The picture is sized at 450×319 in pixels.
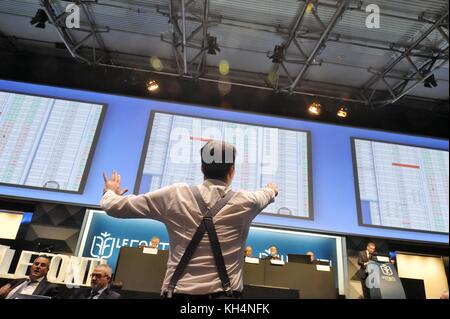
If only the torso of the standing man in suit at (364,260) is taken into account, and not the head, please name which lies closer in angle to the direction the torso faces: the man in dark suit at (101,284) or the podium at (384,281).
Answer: the podium

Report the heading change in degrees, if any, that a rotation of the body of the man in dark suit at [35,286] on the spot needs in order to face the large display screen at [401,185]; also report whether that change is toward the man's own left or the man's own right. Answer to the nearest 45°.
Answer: approximately 135° to the man's own left

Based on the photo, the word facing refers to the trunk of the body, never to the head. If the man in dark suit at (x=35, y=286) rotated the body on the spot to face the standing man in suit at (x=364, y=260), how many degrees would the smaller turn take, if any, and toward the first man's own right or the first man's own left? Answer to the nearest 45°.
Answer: approximately 135° to the first man's own left

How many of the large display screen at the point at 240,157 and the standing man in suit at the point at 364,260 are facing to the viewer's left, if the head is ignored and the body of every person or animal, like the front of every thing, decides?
0

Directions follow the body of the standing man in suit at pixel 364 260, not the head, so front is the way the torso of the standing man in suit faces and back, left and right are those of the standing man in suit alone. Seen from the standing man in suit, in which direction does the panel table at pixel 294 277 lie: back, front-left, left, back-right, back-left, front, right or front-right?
right

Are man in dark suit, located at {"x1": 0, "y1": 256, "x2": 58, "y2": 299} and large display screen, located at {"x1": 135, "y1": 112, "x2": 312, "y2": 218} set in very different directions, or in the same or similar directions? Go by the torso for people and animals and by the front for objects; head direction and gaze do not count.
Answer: same or similar directions

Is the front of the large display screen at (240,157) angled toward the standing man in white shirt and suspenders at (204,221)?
yes

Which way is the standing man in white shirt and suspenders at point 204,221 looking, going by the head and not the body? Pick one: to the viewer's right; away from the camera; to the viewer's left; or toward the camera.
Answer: away from the camera

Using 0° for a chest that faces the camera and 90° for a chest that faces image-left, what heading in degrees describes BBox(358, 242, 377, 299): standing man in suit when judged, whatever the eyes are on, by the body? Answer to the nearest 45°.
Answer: approximately 315°

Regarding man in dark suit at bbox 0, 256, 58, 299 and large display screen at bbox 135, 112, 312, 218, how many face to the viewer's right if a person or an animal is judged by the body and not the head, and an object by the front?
0

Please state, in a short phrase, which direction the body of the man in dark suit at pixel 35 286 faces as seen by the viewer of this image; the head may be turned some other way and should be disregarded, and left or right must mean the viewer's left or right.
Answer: facing the viewer and to the left of the viewer

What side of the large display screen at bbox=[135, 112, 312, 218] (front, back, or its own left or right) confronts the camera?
front

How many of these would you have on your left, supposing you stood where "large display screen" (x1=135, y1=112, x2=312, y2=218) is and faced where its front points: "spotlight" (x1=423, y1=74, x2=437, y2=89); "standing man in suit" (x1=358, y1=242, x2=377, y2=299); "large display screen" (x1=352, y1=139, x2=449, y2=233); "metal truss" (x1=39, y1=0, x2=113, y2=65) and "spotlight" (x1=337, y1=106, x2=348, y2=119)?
4
